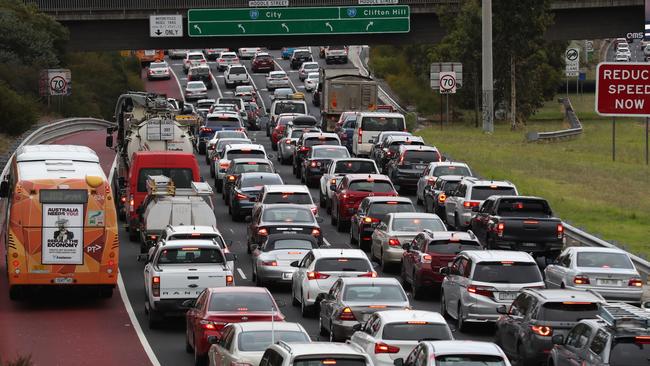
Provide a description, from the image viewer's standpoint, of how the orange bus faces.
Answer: facing away from the viewer

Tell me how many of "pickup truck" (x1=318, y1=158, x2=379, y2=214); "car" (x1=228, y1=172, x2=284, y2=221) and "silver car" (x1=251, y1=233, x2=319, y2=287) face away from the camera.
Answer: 3

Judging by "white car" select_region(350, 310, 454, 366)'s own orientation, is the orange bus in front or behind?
in front

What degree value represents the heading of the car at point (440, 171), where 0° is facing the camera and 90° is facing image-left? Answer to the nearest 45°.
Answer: approximately 135°

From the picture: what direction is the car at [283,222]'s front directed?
away from the camera

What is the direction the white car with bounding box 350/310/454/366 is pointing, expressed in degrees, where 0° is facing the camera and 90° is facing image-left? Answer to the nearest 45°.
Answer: approximately 135°

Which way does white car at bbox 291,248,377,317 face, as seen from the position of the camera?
facing away from the viewer and to the left of the viewer

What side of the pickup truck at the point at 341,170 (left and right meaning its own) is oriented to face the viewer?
back

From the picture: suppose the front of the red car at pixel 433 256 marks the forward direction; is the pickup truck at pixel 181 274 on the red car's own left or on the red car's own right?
on the red car's own left

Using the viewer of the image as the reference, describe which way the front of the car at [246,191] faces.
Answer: facing away from the viewer

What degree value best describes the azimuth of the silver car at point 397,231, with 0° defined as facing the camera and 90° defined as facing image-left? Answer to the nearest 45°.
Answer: approximately 135°

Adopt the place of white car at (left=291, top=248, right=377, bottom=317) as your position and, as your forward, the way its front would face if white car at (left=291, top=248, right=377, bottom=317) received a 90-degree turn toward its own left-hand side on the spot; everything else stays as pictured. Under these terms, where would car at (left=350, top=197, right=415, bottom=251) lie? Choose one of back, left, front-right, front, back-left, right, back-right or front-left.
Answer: back-right

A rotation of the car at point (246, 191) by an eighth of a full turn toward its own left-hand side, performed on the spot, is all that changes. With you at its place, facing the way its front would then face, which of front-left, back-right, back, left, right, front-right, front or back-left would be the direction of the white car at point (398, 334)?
back-left

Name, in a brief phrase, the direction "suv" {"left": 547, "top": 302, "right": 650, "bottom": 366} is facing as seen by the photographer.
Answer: facing away from the viewer and to the left of the viewer

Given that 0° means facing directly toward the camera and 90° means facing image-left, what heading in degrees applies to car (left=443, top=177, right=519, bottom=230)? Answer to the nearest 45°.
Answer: approximately 135°
